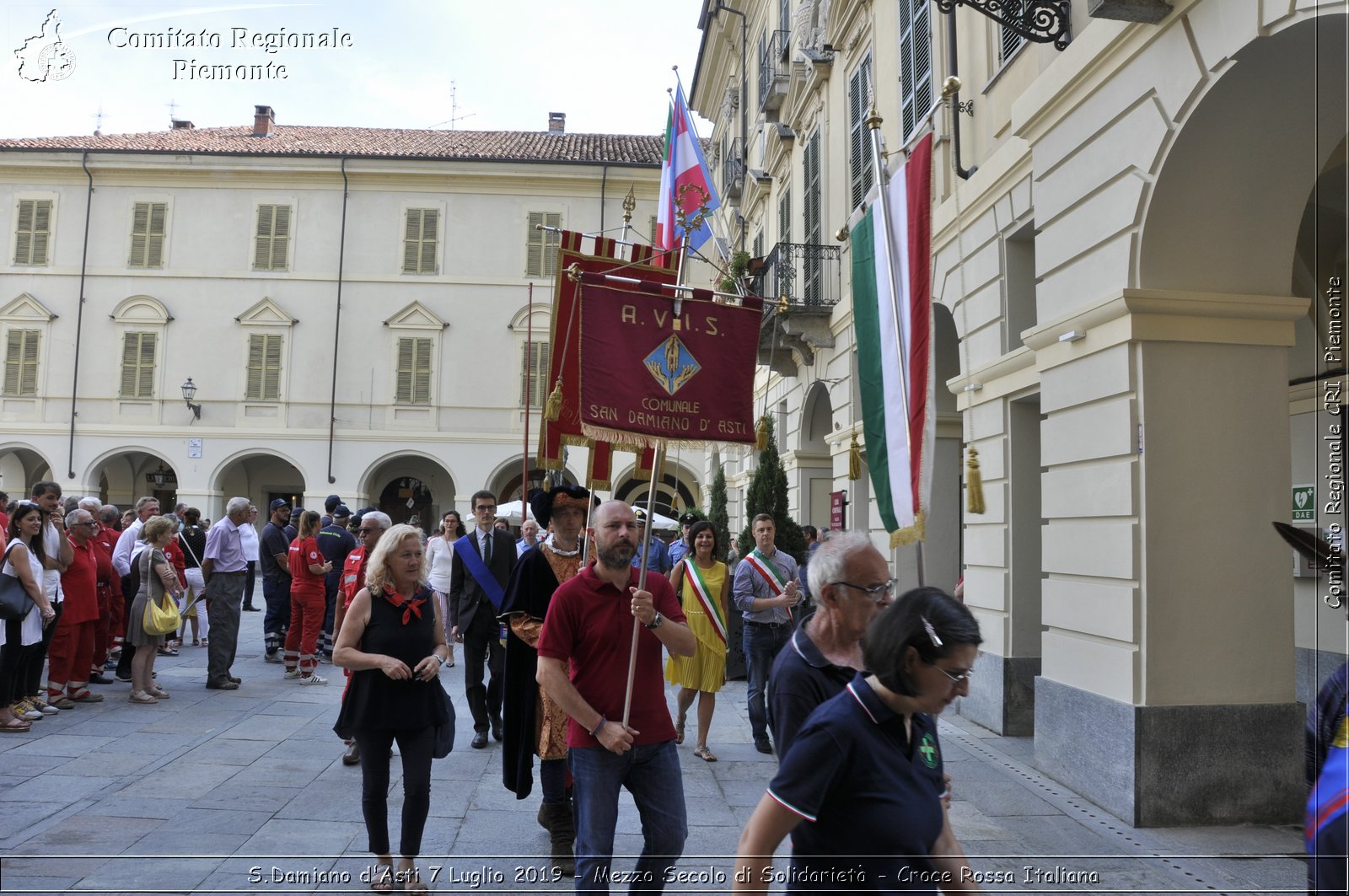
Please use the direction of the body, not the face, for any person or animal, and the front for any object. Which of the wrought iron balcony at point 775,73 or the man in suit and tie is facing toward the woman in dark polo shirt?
the man in suit and tie

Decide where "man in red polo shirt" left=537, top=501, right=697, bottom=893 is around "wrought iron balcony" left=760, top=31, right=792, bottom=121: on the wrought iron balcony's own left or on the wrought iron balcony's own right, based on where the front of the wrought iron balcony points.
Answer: on the wrought iron balcony's own left

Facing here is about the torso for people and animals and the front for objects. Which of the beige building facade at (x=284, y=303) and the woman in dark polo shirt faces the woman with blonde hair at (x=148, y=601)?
the beige building facade

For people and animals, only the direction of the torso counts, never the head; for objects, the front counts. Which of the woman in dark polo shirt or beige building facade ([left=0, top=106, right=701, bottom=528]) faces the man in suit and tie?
the beige building facade

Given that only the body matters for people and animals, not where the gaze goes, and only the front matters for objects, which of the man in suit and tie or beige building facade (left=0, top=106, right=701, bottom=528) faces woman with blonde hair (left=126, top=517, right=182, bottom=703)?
the beige building facade

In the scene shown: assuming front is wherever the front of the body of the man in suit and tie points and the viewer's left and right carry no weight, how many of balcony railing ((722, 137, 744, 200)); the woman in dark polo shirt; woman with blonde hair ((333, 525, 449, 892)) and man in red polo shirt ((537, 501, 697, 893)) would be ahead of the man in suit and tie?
3

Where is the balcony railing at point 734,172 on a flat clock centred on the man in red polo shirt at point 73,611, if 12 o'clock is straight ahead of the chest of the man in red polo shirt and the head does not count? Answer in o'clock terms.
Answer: The balcony railing is roughly at 11 o'clock from the man in red polo shirt.

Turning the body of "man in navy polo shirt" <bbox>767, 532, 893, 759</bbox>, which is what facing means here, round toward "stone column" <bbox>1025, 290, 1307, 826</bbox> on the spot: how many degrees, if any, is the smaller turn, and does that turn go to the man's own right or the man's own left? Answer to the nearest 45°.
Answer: approximately 90° to the man's own left

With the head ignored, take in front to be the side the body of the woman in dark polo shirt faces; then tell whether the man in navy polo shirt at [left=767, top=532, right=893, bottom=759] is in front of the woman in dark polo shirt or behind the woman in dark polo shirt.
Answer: behind

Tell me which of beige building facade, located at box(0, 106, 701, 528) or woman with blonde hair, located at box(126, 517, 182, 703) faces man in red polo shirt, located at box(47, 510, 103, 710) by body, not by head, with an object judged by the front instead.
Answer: the beige building facade

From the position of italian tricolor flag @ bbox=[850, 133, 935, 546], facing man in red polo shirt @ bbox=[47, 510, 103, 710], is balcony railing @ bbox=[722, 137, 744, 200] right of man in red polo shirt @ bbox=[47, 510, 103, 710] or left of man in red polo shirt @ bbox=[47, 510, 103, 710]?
right

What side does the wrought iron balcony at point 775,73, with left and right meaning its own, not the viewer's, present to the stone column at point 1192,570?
left

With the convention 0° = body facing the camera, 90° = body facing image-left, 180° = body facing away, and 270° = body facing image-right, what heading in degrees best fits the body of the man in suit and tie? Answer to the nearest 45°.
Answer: approximately 0°

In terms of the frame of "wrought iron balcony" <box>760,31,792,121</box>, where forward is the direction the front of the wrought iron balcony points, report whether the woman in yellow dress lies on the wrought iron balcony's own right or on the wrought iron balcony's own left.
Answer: on the wrought iron balcony's own left

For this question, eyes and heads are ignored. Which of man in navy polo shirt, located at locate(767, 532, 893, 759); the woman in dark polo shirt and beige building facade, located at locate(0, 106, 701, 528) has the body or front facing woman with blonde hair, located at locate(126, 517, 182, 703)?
the beige building facade

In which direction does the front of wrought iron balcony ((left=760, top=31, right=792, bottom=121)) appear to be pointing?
to the viewer's left
